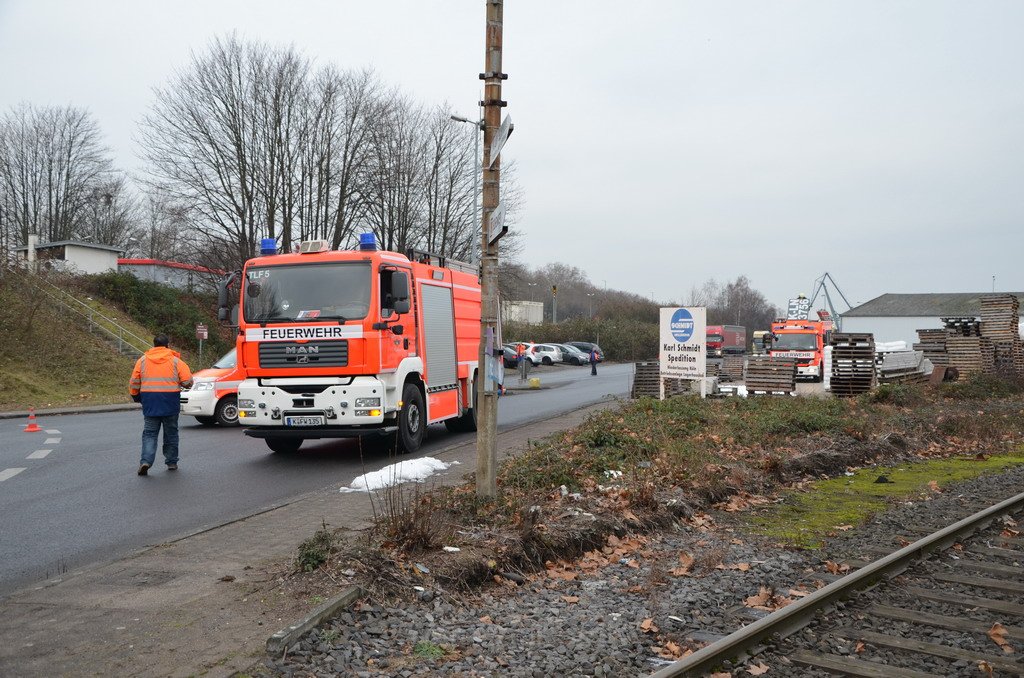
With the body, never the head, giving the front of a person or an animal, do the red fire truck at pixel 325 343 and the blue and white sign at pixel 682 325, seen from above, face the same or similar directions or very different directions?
same or similar directions

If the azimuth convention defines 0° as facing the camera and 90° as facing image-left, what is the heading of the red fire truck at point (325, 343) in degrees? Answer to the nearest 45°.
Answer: approximately 45°

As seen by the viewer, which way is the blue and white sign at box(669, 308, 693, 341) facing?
toward the camera

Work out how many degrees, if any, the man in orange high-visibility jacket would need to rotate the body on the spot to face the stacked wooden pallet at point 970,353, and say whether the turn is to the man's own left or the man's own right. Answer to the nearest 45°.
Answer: approximately 90° to the man's own right

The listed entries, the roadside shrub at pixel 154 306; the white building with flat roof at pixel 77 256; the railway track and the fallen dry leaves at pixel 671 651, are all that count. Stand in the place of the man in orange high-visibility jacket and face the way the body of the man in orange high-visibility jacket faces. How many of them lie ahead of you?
2

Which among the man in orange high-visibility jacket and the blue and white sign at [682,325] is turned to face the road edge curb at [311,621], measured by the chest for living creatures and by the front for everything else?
the blue and white sign

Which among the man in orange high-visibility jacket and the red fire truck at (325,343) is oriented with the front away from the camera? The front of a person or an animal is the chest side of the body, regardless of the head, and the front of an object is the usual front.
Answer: the man in orange high-visibility jacket

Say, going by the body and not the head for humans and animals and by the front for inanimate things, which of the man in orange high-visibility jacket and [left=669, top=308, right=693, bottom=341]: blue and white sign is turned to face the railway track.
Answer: the blue and white sign

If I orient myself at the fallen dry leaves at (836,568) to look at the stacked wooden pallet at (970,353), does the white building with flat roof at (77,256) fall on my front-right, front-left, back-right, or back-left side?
front-left

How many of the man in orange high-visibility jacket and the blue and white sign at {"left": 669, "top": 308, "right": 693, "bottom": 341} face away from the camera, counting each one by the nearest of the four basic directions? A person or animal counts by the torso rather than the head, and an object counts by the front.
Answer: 1

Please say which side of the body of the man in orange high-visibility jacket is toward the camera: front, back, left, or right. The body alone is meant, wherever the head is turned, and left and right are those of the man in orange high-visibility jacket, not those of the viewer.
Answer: back

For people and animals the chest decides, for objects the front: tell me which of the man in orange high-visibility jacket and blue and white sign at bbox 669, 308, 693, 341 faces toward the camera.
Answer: the blue and white sign

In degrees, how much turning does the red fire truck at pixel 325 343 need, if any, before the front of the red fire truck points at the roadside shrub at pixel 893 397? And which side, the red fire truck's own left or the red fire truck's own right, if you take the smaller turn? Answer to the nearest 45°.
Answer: approximately 180°

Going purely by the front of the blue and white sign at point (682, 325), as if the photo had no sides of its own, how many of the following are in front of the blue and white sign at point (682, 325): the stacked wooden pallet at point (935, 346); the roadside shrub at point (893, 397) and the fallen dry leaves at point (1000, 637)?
1

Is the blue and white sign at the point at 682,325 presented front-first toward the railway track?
yes

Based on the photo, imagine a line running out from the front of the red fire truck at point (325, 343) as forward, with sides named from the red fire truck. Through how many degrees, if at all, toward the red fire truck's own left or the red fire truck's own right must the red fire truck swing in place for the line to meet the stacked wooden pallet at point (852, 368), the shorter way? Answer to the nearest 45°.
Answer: approximately 180°

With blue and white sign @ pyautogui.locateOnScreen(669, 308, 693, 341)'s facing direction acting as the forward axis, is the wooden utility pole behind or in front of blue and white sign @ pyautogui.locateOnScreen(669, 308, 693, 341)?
in front
